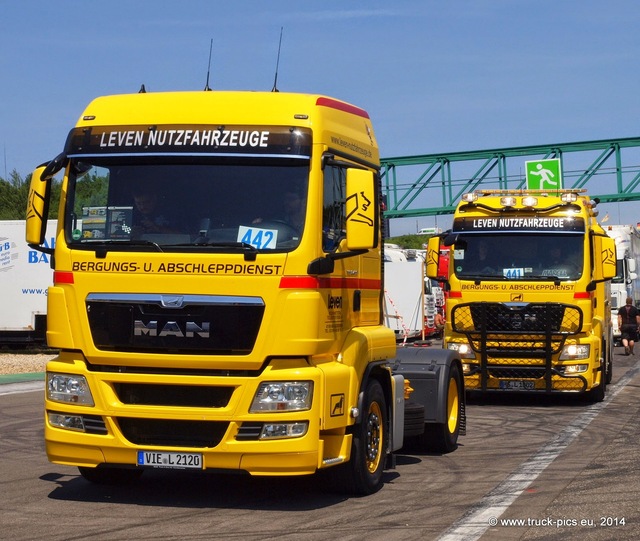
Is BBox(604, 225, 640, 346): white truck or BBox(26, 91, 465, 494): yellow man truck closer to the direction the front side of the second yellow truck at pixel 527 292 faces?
the yellow man truck

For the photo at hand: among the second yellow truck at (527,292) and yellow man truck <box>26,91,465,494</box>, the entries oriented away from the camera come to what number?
0

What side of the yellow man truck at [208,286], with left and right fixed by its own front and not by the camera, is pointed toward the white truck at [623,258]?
back

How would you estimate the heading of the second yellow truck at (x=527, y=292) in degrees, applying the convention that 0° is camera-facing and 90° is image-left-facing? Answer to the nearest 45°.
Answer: approximately 0°

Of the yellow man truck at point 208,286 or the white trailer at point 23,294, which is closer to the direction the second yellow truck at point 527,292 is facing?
the yellow man truck

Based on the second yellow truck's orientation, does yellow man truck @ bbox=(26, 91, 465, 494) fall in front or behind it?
in front

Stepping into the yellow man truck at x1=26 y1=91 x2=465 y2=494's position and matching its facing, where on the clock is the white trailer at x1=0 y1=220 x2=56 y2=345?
The white trailer is roughly at 4 o'clock from the yellow man truck.

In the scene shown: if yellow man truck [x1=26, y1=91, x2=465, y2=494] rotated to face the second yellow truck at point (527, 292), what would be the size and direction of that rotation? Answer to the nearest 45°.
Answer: approximately 180°

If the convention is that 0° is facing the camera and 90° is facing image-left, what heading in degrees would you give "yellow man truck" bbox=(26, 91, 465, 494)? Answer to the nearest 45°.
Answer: approximately 45°

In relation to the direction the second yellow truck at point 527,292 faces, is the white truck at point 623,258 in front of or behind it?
behind
